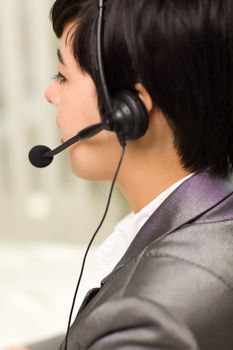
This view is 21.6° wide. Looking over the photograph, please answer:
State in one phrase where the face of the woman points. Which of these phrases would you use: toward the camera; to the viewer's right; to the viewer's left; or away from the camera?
to the viewer's left

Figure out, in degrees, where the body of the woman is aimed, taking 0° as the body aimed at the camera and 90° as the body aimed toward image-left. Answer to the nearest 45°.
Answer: approximately 90°
